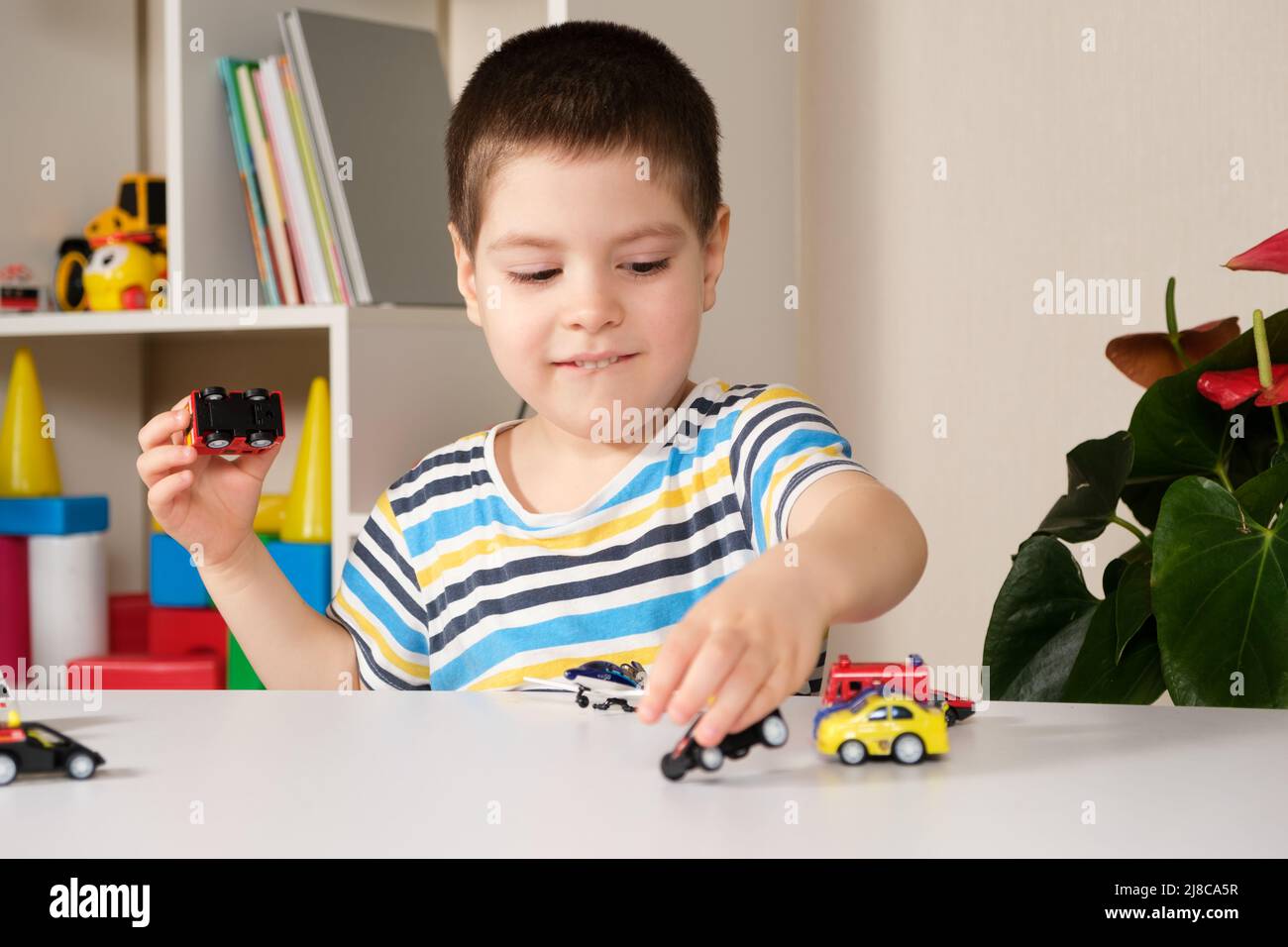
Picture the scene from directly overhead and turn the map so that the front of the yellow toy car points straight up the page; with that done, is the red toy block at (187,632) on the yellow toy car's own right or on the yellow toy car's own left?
on the yellow toy car's own right

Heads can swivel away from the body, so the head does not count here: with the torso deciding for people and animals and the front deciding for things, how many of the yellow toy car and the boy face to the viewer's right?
0

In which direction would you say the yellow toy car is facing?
to the viewer's left

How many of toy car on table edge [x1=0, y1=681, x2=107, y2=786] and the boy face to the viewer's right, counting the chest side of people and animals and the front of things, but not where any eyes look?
1

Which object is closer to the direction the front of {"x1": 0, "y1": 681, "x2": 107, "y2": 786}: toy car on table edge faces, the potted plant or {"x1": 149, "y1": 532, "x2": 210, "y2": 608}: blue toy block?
the potted plant

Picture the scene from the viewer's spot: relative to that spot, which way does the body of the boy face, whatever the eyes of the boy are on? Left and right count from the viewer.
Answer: facing the viewer

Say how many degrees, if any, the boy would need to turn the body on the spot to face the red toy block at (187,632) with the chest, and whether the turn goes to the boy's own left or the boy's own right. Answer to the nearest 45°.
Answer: approximately 135° to the boy's own right

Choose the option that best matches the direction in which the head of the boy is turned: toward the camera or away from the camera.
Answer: toward the camera

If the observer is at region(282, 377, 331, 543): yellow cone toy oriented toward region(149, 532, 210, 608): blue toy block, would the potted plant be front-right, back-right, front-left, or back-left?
back-left

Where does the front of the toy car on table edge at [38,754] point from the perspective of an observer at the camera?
facing to the right of the viewer
